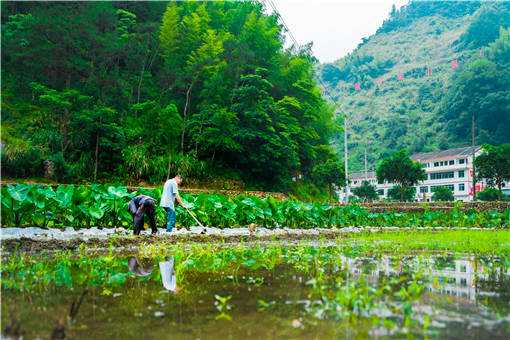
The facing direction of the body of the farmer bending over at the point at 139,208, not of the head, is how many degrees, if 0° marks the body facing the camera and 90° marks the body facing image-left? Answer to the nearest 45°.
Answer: approximately 90°

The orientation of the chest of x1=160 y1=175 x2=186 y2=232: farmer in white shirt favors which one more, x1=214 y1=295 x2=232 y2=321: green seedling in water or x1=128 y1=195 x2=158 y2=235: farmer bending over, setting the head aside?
the green seedling in water

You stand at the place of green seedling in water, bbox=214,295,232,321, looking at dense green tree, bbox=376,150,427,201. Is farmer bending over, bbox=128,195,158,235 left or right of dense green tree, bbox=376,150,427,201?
left

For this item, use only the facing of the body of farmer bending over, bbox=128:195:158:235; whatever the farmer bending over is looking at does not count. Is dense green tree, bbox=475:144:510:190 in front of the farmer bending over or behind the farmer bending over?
behind

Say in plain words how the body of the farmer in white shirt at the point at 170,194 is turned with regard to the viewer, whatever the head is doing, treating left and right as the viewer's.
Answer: facing to the right of the viewer

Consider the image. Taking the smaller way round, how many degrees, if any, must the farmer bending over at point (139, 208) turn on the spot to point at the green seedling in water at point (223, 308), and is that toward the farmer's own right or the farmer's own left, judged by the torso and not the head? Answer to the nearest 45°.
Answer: approximately 90° to the farmer's own left
